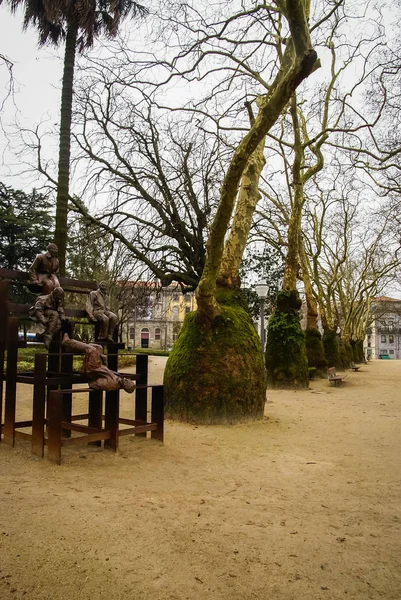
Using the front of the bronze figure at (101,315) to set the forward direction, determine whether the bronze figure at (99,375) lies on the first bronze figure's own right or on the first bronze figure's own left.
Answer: on the first bronze figure's own right

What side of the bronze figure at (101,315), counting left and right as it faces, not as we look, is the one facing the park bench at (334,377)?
left

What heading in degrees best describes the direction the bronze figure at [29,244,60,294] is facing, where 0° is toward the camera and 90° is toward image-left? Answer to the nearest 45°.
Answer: approximately 315°

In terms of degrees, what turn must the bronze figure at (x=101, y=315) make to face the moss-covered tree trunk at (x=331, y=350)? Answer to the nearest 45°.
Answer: approximately 90° to its left

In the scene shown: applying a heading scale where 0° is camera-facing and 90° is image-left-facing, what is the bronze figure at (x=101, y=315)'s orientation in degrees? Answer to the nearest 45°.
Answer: approximately 315°

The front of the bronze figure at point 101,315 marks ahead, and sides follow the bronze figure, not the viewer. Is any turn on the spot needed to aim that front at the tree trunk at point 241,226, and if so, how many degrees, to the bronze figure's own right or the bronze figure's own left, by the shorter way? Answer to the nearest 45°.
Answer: approximately 90° to the bronze figure's own left

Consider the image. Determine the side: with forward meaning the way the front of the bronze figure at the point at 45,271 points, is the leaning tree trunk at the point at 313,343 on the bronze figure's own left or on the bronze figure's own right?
on the bronze figure's own left

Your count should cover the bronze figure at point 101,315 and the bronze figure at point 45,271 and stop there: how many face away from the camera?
0

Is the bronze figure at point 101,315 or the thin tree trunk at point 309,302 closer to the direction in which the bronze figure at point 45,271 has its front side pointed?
the bronze figure

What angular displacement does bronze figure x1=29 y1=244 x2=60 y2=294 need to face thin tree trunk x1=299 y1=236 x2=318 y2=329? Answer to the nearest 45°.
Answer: approximately 90° to its left

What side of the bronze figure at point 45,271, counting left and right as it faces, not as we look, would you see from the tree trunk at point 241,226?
left
